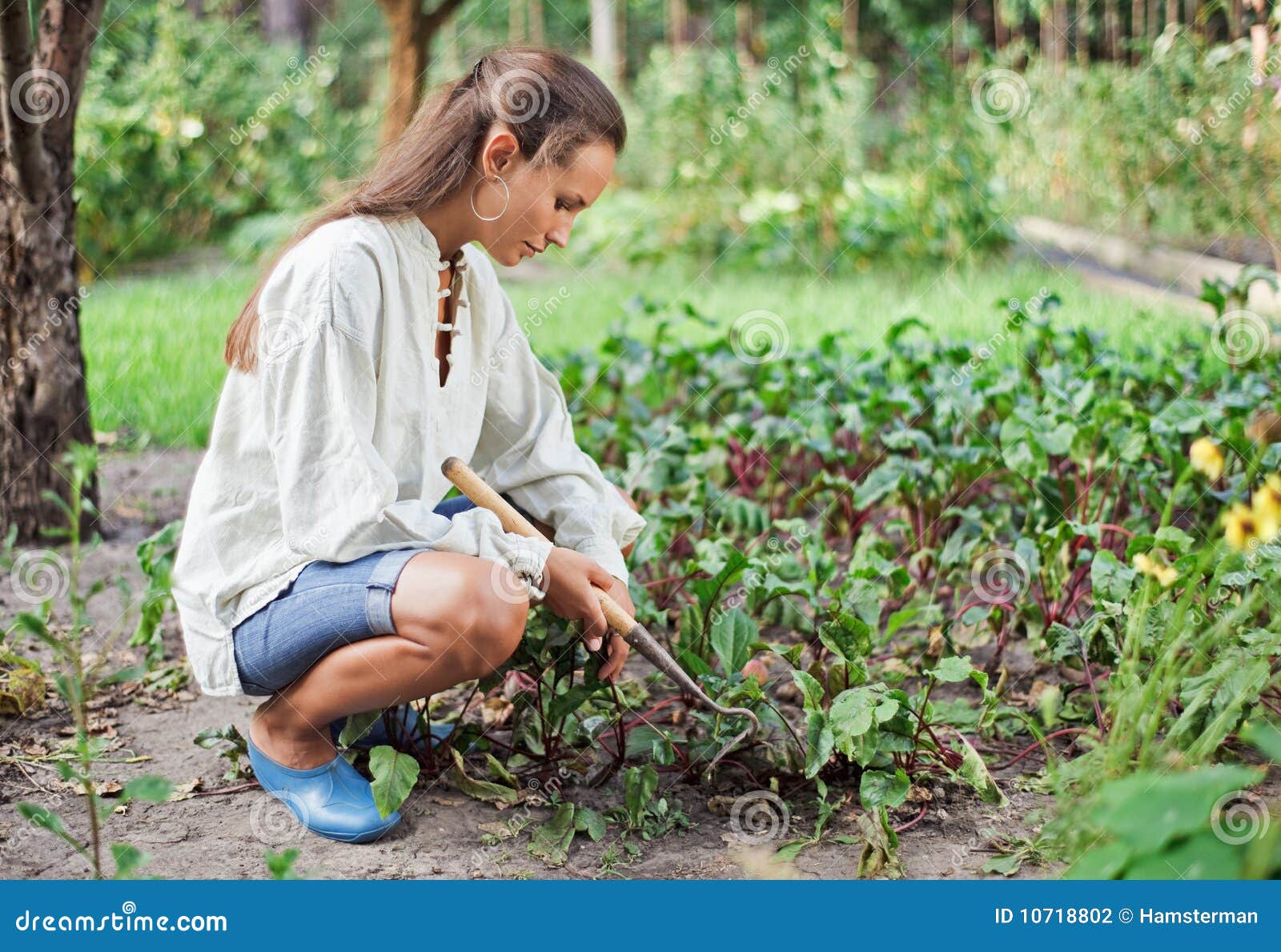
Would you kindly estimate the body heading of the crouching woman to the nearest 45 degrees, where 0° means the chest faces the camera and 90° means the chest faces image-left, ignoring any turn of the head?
approximately 315°

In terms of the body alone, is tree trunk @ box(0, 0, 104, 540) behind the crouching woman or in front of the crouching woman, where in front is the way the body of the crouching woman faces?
behind

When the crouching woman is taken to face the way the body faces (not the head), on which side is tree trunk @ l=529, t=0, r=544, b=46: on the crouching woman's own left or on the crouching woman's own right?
on the crouching woman's own left

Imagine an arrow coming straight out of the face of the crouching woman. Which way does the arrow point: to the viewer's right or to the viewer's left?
to the viewer's right

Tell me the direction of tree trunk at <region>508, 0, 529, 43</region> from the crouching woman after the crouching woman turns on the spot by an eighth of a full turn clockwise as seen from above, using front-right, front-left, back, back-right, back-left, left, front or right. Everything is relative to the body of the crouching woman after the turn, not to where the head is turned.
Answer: back

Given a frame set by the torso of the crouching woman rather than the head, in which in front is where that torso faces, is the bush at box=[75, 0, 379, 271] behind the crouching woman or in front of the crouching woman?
behind

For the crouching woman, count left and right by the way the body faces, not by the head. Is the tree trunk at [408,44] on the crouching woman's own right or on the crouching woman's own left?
on the crouching woman's own left
